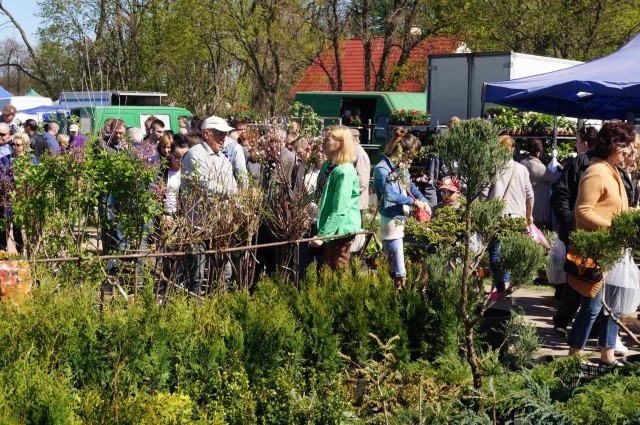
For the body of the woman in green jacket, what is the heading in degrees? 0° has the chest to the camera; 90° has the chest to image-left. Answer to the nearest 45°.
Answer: approximately 90°

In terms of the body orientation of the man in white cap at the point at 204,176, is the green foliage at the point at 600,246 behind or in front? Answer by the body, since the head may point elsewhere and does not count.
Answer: in front

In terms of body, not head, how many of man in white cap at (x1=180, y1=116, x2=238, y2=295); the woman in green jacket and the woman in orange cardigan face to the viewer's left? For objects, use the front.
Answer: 1

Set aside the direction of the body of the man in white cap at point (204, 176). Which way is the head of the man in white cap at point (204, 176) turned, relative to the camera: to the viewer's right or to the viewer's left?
to the viewer's right

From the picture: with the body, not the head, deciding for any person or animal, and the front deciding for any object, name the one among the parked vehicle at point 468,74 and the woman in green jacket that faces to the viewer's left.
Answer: the woman in green jacket

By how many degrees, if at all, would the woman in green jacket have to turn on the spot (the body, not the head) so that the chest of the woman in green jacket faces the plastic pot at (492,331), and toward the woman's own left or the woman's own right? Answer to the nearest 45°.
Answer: approximately 135° to the woman's own left

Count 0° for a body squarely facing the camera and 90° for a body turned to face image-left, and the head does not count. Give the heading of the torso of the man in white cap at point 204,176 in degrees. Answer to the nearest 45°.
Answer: approximately 315°
